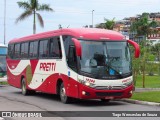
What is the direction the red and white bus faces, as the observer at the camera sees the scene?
facing the viewer and to the right of the viewer
